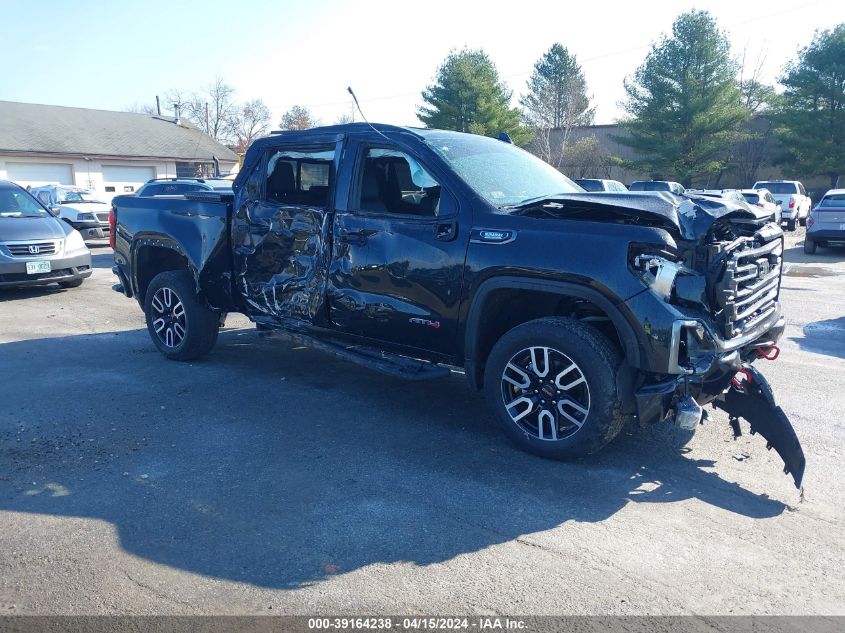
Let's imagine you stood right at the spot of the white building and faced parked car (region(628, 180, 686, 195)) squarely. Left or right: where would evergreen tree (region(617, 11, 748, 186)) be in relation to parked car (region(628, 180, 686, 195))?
left

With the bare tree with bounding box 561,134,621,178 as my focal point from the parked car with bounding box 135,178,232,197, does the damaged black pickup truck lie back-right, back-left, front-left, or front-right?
back-right

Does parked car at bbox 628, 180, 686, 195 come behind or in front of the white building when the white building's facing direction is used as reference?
in front

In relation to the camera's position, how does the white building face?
facing the viewer

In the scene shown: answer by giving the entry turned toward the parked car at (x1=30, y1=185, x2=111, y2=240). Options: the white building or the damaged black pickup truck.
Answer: the white building

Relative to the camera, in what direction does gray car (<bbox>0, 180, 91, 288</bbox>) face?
facing the viewer and to the right of the viewer

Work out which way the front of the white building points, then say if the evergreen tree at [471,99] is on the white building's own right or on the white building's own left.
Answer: on the white building's own left

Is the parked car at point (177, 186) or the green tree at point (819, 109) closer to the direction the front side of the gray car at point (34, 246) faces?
the green tree

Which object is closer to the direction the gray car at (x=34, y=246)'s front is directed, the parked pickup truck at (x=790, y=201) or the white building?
the parked pickup truck

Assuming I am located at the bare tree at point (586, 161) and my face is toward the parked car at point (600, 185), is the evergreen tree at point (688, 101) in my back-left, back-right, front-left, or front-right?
front-left
